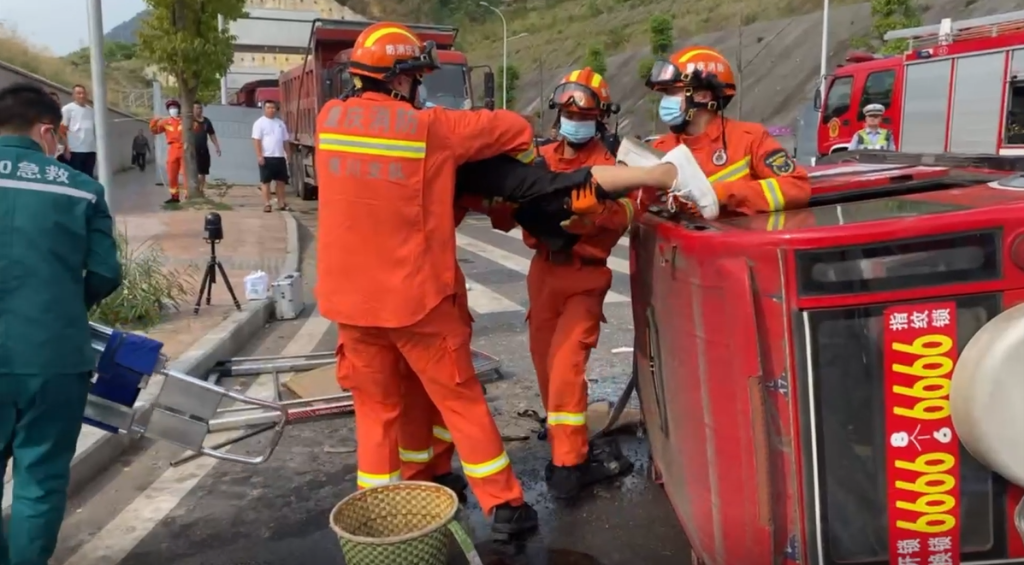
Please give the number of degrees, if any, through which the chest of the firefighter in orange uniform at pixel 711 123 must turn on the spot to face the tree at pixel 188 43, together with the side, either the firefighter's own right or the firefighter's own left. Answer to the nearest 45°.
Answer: approximately 90° to the firefighter's own right

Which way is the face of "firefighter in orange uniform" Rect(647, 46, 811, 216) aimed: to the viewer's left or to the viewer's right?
to the viewer's left

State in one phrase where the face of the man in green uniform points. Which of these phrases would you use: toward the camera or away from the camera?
away from the camera

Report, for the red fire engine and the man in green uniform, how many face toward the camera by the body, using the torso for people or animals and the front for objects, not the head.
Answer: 0

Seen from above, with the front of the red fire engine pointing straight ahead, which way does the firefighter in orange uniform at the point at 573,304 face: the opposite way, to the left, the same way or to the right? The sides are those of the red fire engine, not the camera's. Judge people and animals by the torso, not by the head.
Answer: to the left

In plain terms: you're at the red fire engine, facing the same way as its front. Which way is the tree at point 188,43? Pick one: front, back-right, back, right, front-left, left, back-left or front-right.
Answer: front

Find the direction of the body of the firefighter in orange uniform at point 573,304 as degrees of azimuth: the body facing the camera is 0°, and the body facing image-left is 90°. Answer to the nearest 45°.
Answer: approximately 0°

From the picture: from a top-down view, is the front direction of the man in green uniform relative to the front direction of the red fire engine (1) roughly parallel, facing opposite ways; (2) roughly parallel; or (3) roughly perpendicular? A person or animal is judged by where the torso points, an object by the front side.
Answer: roughly perpendicular

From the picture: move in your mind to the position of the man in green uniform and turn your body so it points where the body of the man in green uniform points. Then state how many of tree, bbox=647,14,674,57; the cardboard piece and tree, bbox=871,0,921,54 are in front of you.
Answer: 3

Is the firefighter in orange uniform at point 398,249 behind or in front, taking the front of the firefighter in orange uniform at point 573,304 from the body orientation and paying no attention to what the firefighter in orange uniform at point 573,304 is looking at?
in front

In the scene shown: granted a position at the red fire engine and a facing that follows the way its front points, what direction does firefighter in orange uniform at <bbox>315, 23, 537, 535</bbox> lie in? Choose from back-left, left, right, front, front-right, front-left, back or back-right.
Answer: left

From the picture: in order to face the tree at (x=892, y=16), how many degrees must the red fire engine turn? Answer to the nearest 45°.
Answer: approximately 90° to its right

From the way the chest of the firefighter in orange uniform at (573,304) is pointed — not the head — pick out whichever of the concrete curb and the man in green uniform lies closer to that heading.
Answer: the man in green uniform

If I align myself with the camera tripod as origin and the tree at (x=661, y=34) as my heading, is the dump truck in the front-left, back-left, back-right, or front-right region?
front-left

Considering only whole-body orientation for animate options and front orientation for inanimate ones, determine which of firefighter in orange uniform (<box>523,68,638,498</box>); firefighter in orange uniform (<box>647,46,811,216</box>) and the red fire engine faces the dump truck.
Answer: the red fire engine

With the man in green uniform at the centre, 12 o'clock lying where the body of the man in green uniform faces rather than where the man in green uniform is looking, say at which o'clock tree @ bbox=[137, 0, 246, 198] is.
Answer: The tree is roughly at 11 o'clock from the man in green uniform.

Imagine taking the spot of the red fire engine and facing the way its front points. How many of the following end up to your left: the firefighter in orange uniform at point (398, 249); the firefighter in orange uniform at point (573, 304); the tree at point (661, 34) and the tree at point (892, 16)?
2

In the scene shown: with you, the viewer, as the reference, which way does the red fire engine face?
facing to the left of the viewer

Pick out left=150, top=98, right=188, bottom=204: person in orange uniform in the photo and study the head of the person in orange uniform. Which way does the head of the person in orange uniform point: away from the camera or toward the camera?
toward the camera

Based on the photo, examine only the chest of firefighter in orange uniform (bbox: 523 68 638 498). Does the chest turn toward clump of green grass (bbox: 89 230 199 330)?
no

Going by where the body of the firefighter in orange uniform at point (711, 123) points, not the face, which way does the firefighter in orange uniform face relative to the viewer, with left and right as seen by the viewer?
facing the viewer and to the left of the viewer
